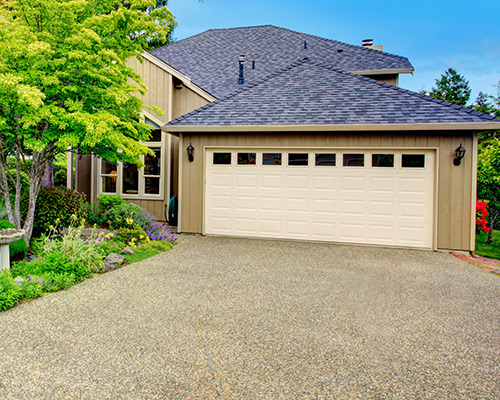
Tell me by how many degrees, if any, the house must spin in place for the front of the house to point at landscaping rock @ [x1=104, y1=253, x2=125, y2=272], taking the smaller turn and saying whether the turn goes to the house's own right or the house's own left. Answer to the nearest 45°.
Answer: approximately 45° to the house's own right

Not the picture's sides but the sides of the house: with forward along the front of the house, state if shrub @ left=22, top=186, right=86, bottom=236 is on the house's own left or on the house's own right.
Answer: on the house's own right

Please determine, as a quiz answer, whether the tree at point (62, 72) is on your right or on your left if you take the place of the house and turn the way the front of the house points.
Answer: on your right

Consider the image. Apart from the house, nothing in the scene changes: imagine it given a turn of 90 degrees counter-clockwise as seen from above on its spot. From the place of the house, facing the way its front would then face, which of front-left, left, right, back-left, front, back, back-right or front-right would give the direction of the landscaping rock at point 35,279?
back-right

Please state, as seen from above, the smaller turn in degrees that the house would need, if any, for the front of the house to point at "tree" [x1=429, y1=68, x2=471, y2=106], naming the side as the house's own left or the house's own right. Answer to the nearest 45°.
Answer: approximately 135° to the house's own left

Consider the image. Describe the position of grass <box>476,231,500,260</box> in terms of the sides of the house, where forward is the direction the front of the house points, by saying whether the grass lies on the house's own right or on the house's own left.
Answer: on the house's own left

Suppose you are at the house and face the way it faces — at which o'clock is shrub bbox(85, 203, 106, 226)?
The shrub is roughly at 3 o'clock from the house.

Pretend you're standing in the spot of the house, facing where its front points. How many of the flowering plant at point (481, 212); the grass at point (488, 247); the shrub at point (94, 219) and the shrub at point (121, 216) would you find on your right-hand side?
2

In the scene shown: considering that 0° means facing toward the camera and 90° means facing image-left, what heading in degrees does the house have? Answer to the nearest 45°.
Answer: approximately 0°

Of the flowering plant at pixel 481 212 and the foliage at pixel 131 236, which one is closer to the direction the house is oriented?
the foliage

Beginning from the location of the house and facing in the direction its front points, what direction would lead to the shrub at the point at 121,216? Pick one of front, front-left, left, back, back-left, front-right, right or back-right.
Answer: right

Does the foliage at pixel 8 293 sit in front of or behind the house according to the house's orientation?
in front
